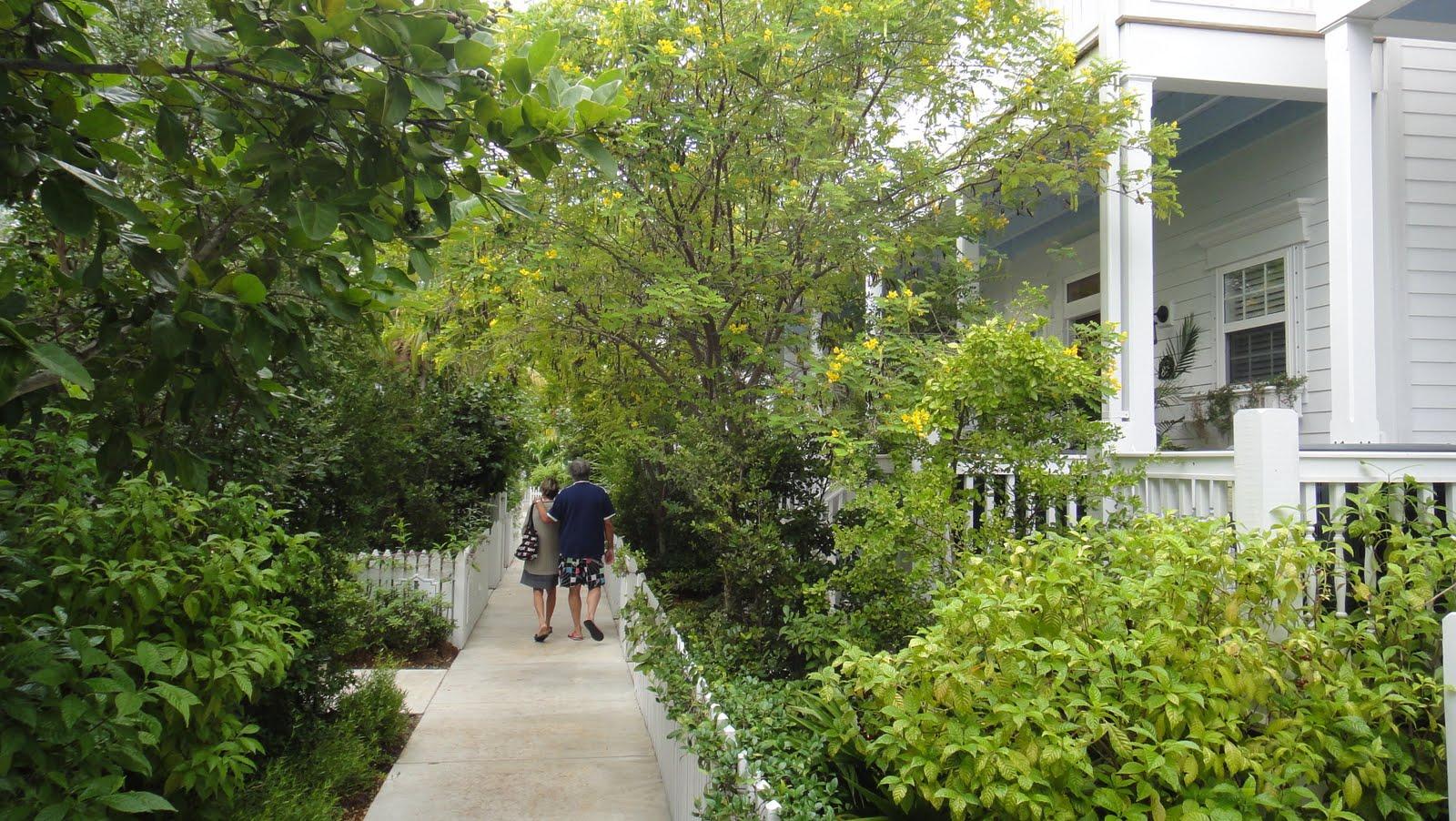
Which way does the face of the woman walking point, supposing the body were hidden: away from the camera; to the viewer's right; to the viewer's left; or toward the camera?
away from the camera

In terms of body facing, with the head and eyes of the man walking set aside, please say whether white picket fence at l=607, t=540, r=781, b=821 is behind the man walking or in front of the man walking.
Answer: behind

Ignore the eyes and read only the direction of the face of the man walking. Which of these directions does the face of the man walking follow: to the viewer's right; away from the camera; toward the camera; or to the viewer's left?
away from the camera

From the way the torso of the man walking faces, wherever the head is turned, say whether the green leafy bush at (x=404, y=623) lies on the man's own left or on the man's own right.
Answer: on the man's own left

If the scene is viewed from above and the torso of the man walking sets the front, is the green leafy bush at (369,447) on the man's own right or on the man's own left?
on the man's own left

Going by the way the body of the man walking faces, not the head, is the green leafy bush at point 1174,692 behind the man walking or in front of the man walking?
behind

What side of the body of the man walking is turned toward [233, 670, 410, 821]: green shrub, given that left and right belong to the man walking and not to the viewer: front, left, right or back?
back

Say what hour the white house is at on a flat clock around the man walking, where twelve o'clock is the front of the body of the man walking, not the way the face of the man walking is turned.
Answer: The white house is roughly at 4 o'clock from the man walking.

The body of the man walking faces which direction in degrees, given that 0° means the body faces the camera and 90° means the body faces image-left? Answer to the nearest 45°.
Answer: approximately 180°

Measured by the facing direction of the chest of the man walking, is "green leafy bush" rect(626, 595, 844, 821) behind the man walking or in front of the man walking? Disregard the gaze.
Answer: behind

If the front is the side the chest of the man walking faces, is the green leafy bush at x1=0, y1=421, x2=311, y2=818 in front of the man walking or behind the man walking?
behind
